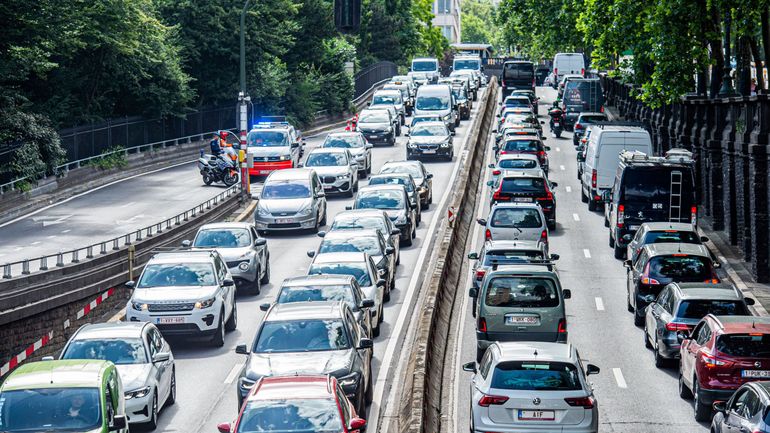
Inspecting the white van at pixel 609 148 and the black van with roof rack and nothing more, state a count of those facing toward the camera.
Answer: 0

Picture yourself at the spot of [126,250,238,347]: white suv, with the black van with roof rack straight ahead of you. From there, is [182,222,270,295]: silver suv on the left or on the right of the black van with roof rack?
left

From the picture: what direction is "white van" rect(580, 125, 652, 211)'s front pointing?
away from the camera

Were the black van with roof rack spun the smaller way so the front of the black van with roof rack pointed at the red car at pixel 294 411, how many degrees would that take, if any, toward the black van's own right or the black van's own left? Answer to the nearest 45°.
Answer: approximately 180°

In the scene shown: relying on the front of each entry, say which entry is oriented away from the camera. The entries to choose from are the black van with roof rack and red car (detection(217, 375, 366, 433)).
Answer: the black van with roof rack

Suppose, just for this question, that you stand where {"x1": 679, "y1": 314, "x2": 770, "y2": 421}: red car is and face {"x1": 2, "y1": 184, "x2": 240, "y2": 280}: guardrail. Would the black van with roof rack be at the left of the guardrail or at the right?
right

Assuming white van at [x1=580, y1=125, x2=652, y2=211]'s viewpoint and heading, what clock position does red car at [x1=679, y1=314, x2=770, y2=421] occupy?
The red car is roughly at 6 o'clock from the white van.

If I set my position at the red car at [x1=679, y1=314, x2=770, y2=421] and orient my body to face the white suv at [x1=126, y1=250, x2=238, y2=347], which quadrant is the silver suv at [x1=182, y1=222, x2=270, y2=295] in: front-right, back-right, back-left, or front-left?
front-right

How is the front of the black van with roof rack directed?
away from the camera

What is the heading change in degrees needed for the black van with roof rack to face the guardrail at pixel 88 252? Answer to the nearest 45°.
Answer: approximately 90° to its left

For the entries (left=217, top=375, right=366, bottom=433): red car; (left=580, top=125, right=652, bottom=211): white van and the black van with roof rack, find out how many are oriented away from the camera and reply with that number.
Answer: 2

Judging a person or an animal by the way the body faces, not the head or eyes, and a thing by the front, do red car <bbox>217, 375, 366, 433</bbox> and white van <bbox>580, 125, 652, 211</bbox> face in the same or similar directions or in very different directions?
very different directions

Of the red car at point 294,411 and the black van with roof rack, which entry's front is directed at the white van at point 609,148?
the black van with roof rack

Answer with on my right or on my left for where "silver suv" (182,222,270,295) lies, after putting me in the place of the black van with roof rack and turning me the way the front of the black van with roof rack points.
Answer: on my left

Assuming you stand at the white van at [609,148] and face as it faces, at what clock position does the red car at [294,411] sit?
The red car is roughly at 6 o'clock from the white van.

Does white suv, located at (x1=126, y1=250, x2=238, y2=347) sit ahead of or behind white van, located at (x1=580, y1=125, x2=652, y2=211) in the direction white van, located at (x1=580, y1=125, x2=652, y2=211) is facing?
behind

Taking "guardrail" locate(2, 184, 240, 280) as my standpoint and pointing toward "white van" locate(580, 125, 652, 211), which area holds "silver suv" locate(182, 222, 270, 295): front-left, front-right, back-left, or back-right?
front-right

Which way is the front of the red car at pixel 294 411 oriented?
toward the camera

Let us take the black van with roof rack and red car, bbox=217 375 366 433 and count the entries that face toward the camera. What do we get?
1
